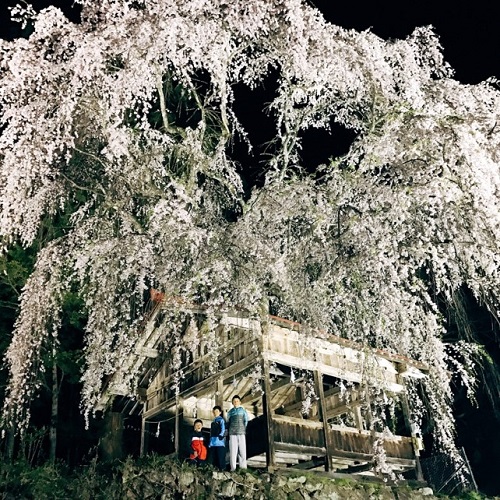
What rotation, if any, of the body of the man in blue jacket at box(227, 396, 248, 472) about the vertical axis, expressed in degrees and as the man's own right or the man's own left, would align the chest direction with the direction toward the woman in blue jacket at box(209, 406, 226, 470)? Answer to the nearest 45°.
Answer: approximately 135° to the man's own right

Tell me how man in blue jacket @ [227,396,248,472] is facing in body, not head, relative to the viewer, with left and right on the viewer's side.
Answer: facing the viewer
